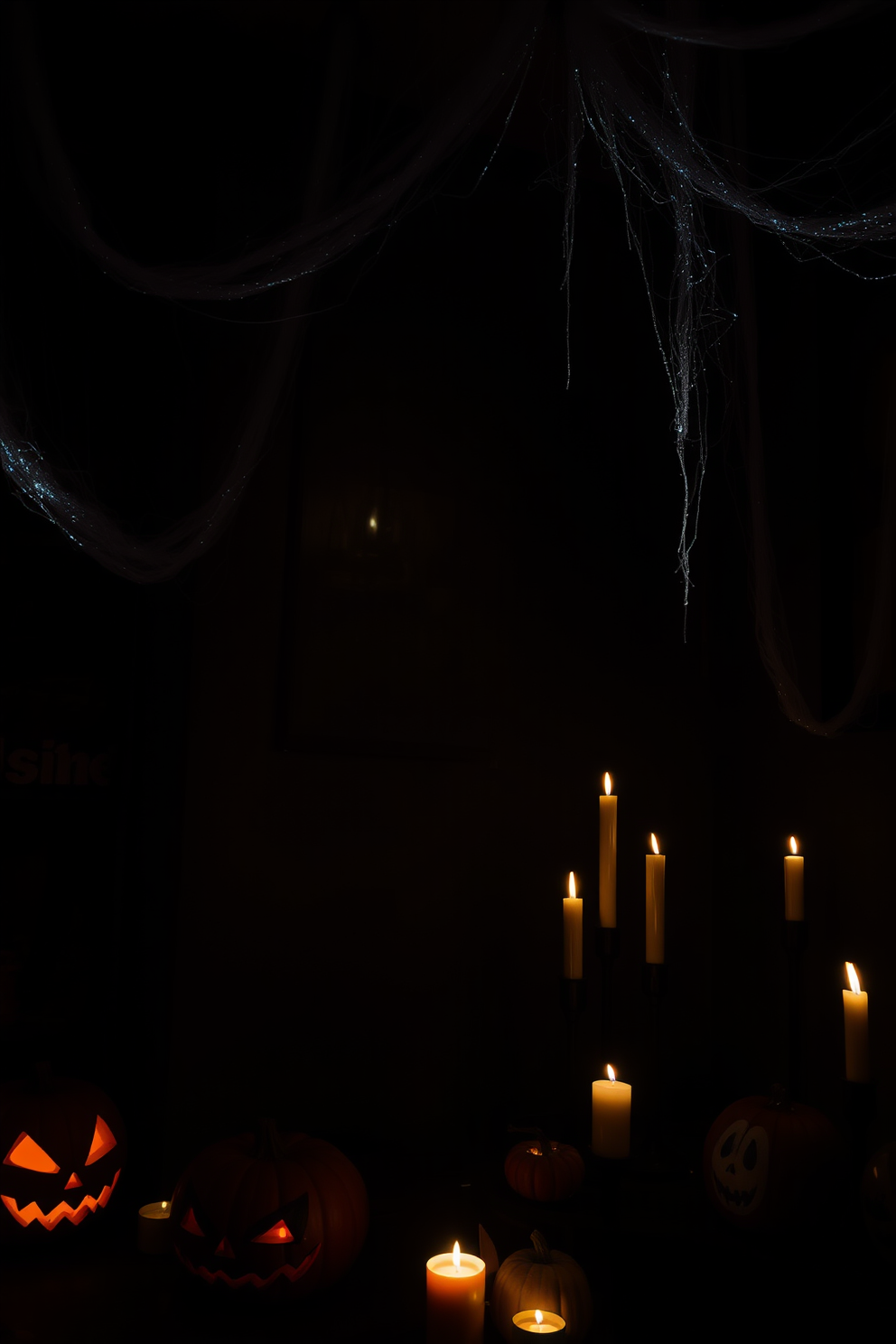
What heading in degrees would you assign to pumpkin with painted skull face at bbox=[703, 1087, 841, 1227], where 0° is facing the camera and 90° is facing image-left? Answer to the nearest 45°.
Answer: approximately 45°

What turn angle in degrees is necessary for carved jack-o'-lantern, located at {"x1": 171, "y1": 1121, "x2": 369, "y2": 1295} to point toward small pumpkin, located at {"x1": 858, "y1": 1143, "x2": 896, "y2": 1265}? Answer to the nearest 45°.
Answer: approximately 135° to its left

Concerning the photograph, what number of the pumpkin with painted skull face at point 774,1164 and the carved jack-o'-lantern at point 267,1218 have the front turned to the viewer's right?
0

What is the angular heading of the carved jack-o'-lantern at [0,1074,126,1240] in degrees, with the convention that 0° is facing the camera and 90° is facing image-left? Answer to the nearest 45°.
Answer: approximately 315°

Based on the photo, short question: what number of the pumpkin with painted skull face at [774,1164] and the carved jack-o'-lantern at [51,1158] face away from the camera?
0
